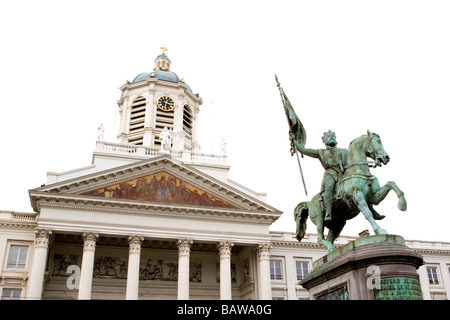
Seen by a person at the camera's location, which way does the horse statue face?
facing the viewer and to the right of the viewer

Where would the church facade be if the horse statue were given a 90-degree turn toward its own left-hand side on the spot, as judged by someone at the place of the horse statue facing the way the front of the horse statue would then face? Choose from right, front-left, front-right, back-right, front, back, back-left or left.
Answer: left

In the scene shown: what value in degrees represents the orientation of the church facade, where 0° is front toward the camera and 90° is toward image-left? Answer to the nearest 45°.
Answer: approximately 0°

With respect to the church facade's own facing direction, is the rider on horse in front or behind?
in front
